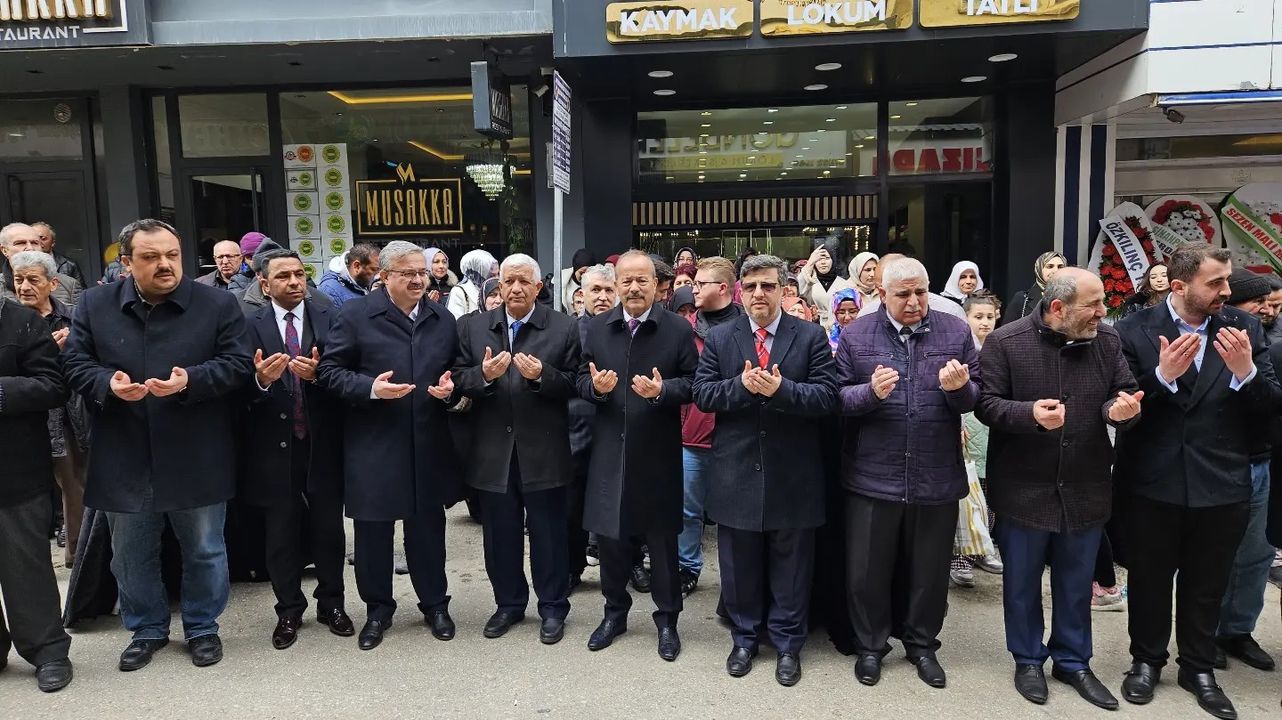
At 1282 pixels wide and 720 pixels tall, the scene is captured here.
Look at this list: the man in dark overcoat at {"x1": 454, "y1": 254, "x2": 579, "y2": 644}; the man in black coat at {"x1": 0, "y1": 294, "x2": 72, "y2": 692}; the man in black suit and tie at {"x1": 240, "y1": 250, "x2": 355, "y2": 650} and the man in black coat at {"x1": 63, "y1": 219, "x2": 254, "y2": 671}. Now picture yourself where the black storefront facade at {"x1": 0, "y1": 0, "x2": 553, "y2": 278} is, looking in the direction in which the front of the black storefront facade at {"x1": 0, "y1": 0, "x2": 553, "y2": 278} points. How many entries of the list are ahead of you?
4

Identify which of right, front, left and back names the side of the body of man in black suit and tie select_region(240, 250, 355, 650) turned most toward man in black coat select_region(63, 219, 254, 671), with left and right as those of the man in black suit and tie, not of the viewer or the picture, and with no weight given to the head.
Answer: right

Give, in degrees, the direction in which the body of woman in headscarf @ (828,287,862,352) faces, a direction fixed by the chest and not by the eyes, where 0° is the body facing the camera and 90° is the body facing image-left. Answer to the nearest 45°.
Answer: approximately 0°

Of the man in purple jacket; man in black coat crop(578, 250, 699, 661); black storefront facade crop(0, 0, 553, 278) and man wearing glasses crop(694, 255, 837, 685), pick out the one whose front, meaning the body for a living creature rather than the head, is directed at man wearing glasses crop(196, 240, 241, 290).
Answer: the black storefront facade

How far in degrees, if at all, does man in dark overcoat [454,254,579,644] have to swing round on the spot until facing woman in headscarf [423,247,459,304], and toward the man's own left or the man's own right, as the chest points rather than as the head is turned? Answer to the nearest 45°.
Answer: approximately 180°
